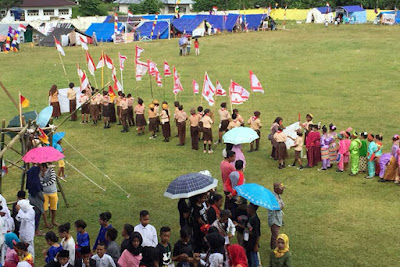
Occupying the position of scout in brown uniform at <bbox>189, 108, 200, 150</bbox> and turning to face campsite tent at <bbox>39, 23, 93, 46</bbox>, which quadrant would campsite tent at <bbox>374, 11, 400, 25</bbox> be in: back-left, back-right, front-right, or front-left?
front-right

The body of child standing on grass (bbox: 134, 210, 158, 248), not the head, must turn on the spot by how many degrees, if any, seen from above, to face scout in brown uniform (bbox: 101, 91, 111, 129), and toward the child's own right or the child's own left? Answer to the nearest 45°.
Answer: approximately 180°
